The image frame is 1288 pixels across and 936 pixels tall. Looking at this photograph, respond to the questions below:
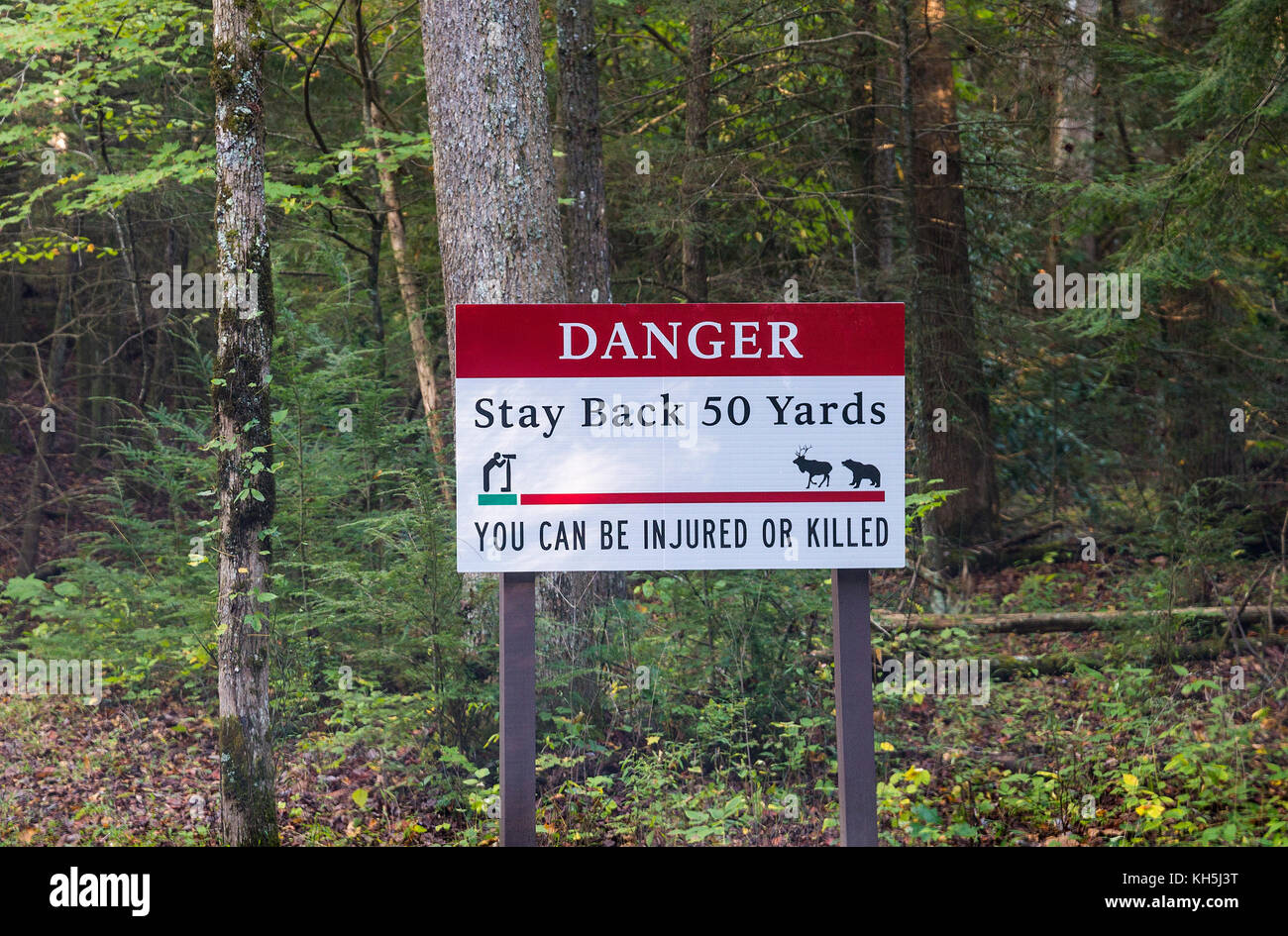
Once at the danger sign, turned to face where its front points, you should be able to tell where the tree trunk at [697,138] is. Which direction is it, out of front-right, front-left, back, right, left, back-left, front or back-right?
back

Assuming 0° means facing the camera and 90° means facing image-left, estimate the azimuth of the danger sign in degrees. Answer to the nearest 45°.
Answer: approximately 0°

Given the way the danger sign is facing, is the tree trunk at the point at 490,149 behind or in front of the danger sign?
behind

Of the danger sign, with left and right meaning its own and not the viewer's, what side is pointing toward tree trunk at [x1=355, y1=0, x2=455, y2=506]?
back

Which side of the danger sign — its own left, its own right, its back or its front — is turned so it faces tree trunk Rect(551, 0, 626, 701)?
back
